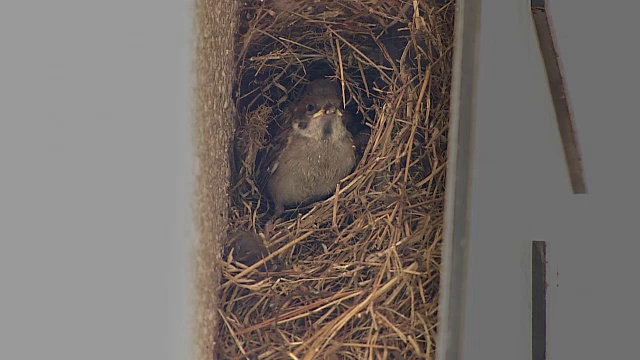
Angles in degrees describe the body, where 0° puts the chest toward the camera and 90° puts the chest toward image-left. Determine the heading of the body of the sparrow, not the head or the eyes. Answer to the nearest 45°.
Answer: approximately 315°

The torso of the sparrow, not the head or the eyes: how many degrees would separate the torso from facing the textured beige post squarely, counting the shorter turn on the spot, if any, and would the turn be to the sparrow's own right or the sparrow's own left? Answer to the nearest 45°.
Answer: approximately 90° to the sparrow's own right

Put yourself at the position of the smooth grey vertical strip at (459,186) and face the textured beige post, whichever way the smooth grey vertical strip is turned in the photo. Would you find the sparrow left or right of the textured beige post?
right
